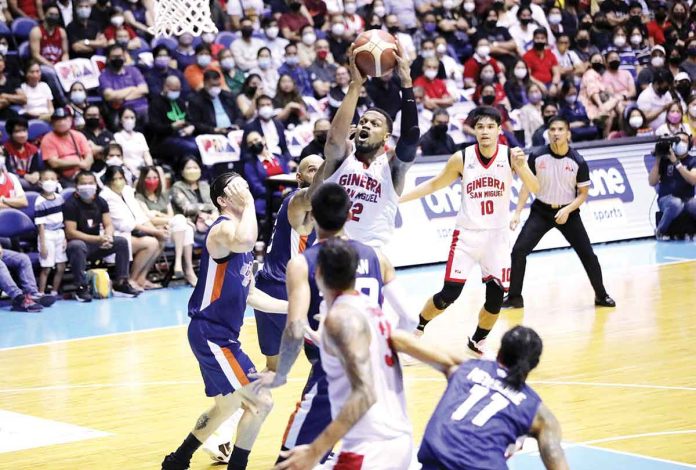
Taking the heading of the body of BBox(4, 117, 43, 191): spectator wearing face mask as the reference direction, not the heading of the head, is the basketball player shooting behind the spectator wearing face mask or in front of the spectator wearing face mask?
in front

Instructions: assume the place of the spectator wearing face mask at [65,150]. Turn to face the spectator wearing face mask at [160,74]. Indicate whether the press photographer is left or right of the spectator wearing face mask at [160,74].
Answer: right

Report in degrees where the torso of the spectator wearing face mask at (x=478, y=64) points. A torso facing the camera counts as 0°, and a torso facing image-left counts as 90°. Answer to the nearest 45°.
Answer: approximately 0°

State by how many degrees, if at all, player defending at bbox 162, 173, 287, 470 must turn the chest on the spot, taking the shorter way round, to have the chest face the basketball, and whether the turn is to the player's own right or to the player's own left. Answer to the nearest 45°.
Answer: approximately 45° to the player's own left

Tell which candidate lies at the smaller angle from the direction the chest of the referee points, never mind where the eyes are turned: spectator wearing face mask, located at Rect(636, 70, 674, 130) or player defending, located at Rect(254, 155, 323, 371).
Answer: the player defending

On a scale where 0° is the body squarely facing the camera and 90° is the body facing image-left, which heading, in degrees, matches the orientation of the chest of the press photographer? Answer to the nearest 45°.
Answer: approximately 45°

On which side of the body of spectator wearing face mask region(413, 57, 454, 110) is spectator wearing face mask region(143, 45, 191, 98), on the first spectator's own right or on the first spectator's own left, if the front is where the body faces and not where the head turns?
on the first spectator's own right

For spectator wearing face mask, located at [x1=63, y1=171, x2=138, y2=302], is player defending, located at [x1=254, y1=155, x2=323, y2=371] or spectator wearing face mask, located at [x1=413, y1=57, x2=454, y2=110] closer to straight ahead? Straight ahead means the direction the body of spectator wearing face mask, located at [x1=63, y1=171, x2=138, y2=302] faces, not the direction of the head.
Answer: the player defending

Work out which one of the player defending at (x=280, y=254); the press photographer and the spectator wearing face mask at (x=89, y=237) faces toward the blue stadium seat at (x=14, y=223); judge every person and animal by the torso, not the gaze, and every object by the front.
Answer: the press photographer
